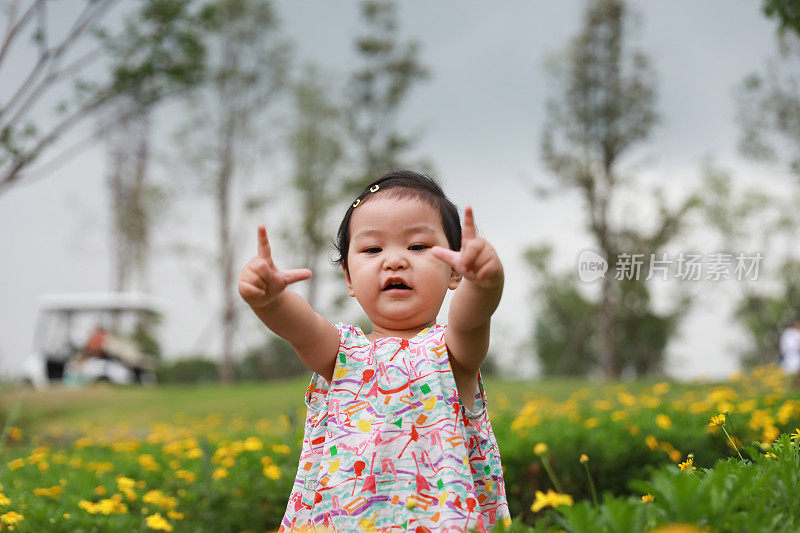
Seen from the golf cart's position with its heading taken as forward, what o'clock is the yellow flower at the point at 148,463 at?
The yellow flower is roughly at 9 o'clock from the golf cart.

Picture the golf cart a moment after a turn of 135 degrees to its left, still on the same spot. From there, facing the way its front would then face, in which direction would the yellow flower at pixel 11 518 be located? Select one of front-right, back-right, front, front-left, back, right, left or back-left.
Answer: front-right

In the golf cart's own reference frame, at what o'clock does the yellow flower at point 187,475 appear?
The yellow flower is roughly at 9 o'clock from the golf cart.

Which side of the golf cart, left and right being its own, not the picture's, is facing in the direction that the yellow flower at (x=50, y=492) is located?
left

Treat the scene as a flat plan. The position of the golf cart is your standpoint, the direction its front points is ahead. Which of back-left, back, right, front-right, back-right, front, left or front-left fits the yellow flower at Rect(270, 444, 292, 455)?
left

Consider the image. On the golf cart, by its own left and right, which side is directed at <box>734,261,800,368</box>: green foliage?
back

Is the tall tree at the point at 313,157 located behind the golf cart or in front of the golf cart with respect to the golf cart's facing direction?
behind

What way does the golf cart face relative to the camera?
to the viewer's left
